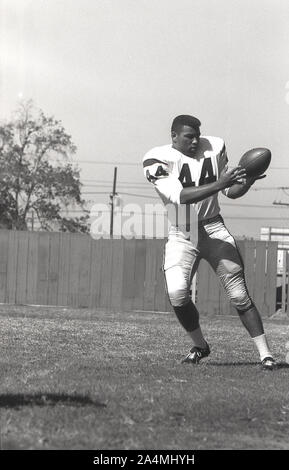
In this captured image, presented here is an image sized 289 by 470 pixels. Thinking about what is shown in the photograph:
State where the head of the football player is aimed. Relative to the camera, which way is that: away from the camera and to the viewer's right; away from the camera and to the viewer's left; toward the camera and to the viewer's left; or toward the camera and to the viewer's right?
toward the camera and to the viewer's right

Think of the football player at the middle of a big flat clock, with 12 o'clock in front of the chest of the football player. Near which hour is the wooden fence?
The wooden fence is roughly at 7 o'clock from the football player.

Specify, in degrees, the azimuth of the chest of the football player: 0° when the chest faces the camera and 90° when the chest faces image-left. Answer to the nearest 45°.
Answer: approximately 315°
